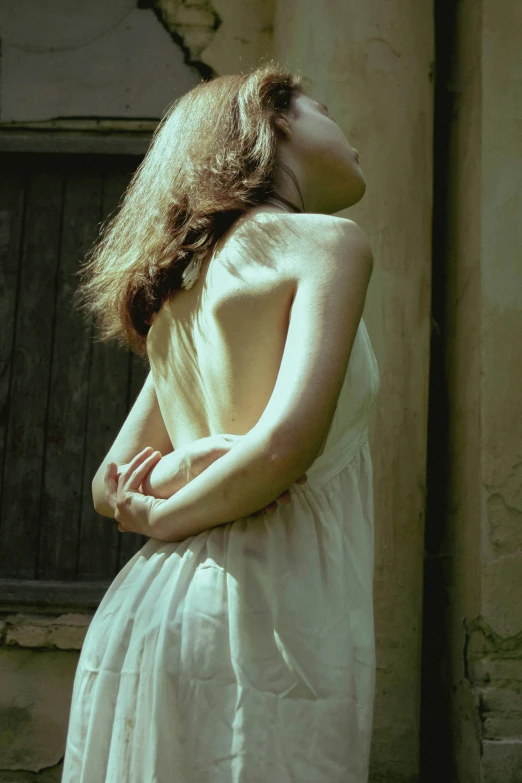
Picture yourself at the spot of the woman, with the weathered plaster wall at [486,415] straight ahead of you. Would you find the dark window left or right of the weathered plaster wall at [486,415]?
left

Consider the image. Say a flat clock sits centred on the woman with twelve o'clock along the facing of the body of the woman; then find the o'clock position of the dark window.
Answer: The dark window is roughly at 10 o'clock from the woman.

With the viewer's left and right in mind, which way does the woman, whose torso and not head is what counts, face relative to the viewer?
facing away from the viewer and to the right of the viewer

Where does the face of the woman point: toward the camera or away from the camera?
away from the camera

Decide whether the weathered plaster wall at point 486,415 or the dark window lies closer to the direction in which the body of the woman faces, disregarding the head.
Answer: the weathered plaster wall
